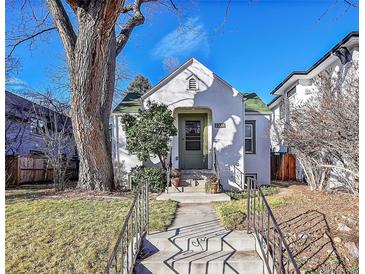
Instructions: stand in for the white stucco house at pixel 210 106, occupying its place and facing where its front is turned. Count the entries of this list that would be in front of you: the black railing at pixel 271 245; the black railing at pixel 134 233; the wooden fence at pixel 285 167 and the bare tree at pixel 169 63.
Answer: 2

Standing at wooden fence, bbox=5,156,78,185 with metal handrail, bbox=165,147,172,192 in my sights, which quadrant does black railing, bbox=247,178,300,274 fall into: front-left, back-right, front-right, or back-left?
front-right

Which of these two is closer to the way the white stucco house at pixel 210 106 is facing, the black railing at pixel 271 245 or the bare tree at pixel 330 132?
the black railing

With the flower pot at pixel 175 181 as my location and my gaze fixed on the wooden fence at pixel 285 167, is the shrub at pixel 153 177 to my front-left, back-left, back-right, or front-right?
back-left

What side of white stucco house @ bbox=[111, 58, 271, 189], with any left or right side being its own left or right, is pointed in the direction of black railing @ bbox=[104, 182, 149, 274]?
front

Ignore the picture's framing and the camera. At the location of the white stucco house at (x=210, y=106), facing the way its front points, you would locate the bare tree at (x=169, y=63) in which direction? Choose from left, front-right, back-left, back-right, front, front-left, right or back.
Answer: back

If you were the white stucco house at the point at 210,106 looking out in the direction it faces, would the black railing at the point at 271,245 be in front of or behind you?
in front

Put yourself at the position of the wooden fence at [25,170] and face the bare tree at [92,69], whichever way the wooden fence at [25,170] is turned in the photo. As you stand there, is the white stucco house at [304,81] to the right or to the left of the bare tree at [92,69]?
left

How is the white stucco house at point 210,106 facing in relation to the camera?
toward the camera

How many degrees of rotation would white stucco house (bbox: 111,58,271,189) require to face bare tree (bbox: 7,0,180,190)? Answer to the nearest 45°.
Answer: approximately 45° to its right
